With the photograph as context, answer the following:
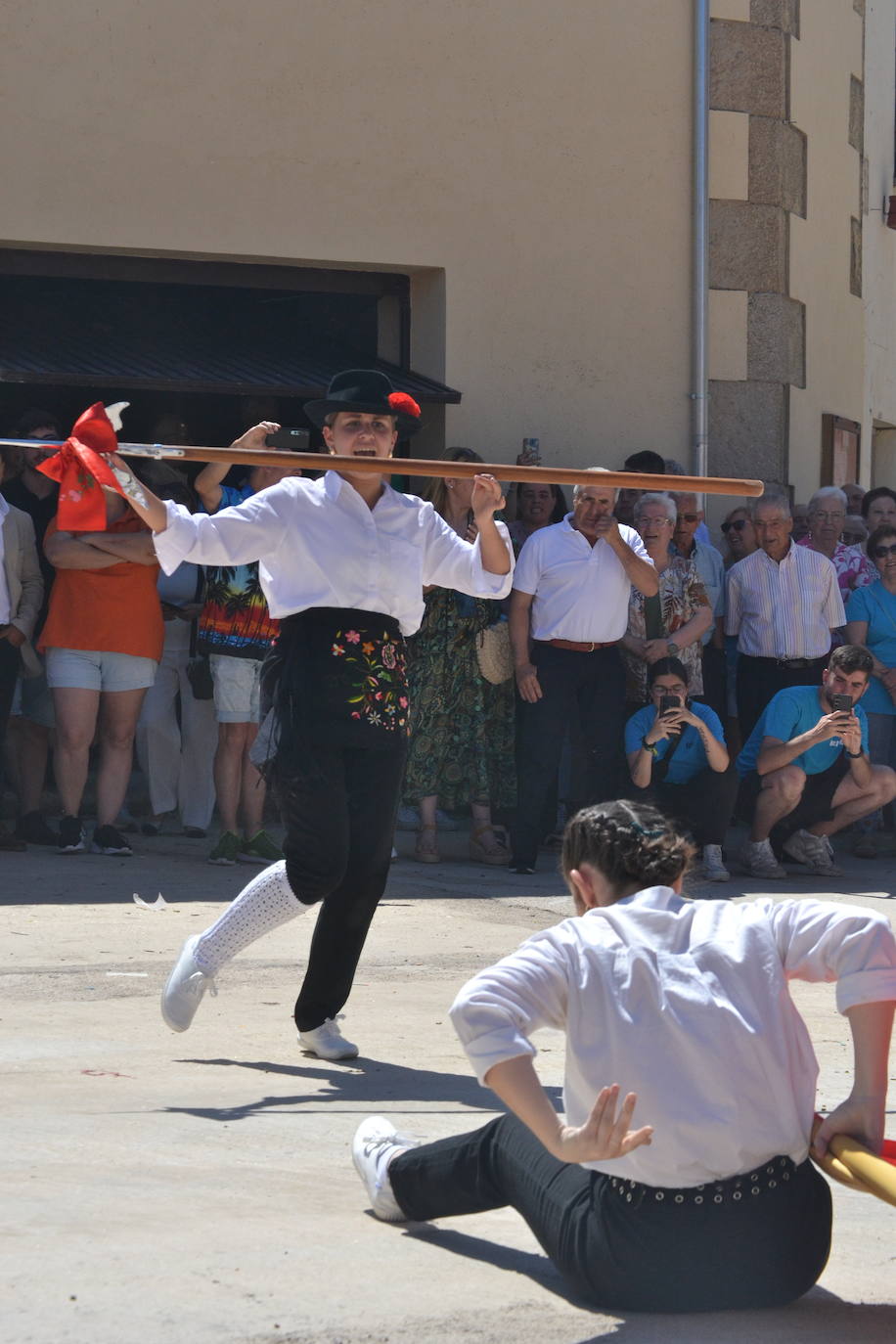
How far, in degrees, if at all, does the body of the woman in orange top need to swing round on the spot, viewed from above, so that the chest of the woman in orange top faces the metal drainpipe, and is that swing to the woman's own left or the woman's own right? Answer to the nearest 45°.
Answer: approximately 135° to the woman's own left

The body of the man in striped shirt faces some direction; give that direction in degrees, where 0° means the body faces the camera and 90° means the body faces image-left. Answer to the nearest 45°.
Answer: approximately 0°

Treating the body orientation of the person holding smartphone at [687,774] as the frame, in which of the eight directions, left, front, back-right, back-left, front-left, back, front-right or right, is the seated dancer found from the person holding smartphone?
front

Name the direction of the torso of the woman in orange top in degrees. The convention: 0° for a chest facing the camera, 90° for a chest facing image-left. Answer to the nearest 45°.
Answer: approximately 0°

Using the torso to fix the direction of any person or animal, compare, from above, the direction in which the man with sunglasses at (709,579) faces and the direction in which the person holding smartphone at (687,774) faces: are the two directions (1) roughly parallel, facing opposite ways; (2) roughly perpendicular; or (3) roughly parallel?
roughly parallel

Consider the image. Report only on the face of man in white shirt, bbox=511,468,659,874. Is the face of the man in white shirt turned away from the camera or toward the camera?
toward the camera

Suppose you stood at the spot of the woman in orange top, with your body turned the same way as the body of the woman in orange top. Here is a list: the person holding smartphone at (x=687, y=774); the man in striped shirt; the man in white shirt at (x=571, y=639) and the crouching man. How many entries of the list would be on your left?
4

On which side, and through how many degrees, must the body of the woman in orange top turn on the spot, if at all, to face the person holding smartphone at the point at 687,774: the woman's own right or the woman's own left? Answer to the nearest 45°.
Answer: approximately 90° to the woman's own left

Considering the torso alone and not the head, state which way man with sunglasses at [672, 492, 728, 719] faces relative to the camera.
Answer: toward the camera

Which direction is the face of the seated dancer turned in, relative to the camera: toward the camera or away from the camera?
away from the camera

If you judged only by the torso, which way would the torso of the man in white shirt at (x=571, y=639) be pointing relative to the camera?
toward the camera

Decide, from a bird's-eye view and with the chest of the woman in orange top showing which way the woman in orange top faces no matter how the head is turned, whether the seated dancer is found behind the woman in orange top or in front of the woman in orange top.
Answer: in front

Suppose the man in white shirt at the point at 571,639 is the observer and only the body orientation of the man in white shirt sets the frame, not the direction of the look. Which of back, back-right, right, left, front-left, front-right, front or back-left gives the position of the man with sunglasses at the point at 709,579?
back-left

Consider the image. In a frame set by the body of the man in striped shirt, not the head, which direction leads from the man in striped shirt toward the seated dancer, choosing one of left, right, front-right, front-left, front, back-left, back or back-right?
front

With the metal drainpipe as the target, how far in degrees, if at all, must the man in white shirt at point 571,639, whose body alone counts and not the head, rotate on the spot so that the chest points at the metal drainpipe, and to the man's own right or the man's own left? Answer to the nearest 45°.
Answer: approximately 180°

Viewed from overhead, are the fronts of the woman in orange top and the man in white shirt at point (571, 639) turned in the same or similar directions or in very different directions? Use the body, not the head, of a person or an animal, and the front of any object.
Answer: same or similar directions
